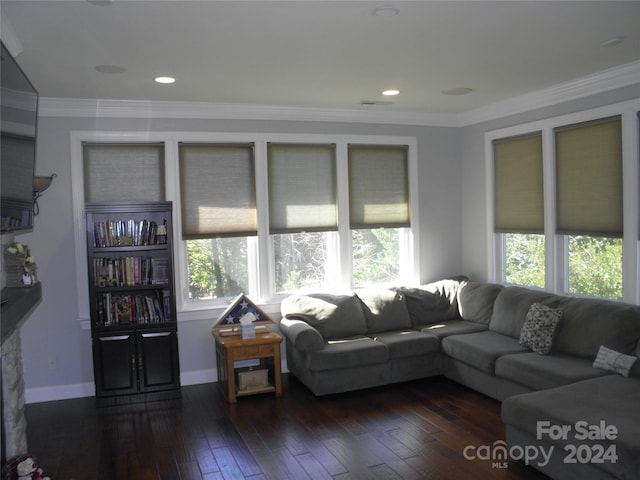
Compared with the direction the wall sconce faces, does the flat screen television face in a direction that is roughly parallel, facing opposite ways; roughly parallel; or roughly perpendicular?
roughly parallel

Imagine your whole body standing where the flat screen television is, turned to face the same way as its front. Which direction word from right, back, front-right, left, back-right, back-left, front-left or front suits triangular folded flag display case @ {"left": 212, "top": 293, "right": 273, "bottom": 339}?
front-left

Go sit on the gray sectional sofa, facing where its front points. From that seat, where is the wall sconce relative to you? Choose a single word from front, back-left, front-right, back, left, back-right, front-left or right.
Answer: front-right

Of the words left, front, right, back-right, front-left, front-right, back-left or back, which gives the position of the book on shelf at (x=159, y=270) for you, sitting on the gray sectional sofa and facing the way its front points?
front-right

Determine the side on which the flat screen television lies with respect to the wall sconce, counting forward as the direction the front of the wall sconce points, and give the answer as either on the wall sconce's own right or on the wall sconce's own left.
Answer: on the wall sconce's own right

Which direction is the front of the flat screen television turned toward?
to the viewer's right

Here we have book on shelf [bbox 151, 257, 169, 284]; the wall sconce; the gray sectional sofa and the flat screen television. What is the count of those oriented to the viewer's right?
2

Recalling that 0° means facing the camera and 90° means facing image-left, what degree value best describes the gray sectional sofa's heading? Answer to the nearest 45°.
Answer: approximately 45°

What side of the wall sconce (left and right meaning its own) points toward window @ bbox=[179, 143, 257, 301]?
front

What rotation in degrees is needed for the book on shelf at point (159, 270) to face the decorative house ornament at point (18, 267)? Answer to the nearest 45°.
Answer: approximately 45° to its right

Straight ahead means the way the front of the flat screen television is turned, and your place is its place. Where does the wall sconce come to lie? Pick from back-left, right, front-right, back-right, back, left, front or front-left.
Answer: left

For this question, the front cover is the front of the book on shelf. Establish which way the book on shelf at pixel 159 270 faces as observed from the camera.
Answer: facing the viewer

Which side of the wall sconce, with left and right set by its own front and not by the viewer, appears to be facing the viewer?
right

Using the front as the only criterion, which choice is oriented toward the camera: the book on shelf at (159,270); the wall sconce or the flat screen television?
the book on shelf
